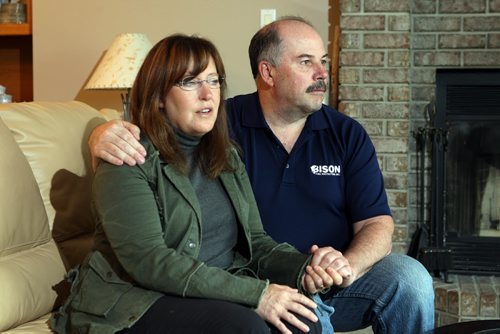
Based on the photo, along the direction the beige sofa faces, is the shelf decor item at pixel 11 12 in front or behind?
behind

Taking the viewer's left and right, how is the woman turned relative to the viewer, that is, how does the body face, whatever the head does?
facing the viewer and to the right of the viewer

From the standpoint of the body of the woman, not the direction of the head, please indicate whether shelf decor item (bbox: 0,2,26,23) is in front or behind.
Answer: behind

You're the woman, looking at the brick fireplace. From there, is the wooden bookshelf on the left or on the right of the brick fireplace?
left

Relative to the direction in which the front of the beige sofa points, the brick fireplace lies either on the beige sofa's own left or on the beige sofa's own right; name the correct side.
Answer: on the beige sofa's own left

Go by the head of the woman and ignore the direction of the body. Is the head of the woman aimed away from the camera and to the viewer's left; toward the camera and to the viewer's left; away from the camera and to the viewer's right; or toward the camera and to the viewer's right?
toward the camera and to the viewer's right

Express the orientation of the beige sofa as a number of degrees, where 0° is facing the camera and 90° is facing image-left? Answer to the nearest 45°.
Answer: approximately 315°

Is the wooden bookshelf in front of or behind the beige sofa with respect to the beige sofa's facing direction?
behind

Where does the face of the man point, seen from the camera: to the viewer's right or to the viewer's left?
to the viewer's right
